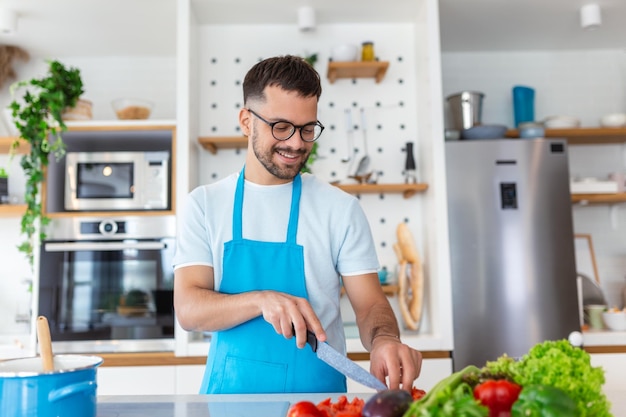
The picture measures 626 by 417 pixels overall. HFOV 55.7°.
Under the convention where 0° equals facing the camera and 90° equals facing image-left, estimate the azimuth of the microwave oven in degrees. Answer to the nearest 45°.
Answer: approximately 0°

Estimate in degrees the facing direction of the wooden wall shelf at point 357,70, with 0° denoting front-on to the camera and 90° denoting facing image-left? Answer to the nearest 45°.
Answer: approximately 0°

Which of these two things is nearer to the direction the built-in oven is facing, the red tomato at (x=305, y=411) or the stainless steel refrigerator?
the red tomato

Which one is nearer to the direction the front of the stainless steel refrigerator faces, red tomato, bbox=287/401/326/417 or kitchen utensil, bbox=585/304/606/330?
the red tomato
